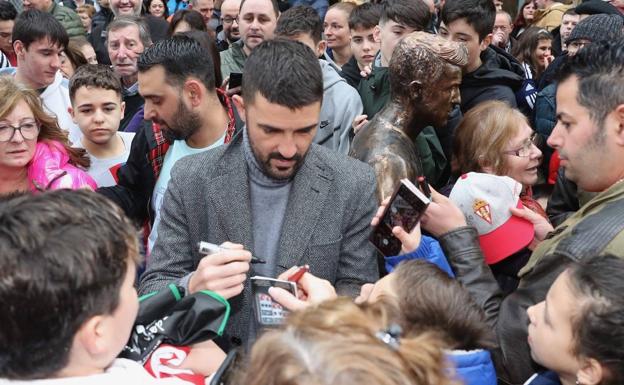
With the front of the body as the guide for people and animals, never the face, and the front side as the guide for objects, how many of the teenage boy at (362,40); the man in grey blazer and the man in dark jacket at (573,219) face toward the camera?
2

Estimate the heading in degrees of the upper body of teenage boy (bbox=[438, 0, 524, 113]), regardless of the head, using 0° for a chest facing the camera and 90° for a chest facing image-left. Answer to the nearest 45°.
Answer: approximately 45°

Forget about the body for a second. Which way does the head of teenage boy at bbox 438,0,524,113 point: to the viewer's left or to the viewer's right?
to the viewer's left

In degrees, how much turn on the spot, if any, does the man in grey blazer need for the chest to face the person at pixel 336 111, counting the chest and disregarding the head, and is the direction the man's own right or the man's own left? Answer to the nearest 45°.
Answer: approximately 180°

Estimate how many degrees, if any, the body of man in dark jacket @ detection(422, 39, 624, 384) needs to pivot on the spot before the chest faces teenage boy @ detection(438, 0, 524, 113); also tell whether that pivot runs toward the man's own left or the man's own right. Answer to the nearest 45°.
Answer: approximately 90° to the man's own right

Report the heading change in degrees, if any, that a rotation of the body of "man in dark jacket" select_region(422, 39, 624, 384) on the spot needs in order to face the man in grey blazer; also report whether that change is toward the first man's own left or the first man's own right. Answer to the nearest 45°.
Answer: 0° — they already face them
